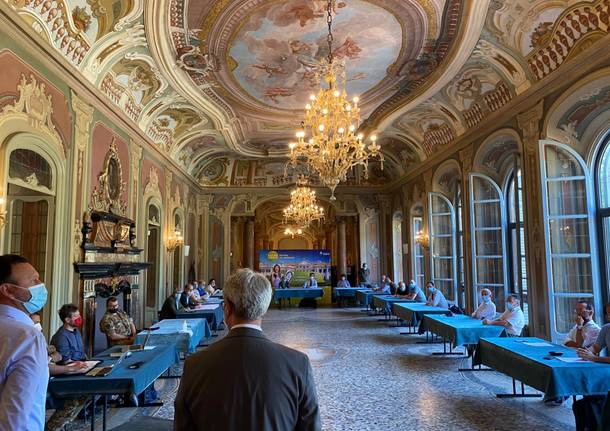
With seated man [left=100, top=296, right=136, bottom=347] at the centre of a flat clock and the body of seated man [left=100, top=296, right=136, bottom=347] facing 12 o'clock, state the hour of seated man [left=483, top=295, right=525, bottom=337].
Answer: seated man [left=483, top=295, right=525, bottom=337] is roughly at 11 o'clock from seated man [left=100, top=296, right=136, bottom=347].

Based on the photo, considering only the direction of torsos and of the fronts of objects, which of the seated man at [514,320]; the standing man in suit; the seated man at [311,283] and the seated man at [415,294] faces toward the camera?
the seated man at [311,283]

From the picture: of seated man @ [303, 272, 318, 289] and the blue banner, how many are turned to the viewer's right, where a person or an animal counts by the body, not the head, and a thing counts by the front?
0

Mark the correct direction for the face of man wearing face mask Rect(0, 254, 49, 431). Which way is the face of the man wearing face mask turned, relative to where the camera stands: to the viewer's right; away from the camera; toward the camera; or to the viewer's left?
to the viewer's right

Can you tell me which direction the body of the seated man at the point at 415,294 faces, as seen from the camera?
to the viewer's left

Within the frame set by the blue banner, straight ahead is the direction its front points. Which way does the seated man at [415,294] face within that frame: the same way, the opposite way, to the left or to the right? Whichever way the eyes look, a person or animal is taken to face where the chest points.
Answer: to the right

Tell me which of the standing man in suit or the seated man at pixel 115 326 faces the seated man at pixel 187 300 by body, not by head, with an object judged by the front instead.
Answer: the standing man in suit

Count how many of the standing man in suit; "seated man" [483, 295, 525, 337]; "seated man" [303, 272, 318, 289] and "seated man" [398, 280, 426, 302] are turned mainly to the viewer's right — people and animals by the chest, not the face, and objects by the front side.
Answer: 0

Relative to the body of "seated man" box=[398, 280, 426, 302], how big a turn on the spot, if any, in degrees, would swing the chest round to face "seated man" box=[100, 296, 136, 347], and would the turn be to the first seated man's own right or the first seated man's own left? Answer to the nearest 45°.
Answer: approximately 45° to the first seated man's own left

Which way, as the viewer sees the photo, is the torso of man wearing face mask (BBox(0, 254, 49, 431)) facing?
to the viewer's right

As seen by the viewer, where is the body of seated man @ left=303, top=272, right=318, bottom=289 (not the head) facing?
toward the camera

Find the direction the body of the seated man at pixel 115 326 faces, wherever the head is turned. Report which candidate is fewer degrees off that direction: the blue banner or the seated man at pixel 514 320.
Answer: the seated man

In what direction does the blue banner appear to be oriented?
toward the camera

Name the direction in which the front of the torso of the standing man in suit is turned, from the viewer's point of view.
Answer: away from the camera

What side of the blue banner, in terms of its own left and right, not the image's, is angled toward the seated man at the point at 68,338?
front

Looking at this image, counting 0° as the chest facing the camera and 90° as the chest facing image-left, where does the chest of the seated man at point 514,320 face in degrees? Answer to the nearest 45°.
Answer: approximately 90°

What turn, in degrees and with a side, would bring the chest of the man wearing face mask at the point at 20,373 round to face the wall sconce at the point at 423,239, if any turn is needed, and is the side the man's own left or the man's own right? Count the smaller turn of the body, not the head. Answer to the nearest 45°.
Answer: approximately 45° to the man's own left

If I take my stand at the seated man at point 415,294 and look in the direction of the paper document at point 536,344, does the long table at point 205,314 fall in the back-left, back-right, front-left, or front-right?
front-right

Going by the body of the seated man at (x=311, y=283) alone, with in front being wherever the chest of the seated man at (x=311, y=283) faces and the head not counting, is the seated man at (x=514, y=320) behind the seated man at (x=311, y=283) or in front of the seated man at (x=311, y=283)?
in front

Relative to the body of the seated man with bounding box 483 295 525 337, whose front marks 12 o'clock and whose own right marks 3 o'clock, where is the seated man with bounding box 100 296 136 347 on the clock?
the seated man with bounding box 100 296 136 347 is roughly at 11 o'clock from the seated man with bounding box 483 295 525 337.
